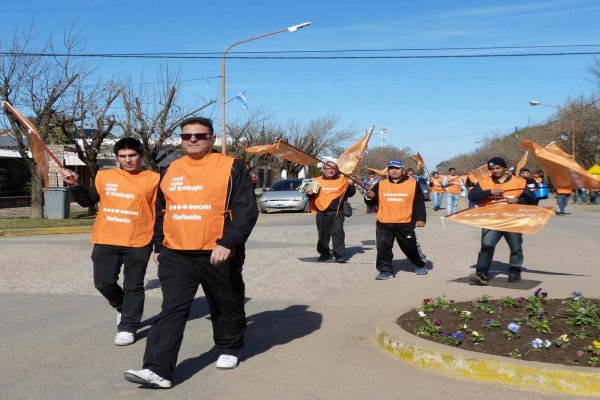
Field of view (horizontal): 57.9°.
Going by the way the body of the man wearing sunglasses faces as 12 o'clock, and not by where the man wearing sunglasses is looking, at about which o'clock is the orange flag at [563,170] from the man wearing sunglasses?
The orange flag is roughly at 7 o'clock from the man wearing sunglasses.

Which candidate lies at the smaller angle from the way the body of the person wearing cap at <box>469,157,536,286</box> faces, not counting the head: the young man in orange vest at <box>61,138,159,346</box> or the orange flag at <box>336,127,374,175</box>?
the young man in orange vest

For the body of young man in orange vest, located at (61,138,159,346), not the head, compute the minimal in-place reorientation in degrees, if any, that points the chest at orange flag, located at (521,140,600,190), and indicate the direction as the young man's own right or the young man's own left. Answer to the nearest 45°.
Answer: approximately 90° to the young man's own left

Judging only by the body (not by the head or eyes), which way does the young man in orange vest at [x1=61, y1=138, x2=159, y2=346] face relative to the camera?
toward the camera

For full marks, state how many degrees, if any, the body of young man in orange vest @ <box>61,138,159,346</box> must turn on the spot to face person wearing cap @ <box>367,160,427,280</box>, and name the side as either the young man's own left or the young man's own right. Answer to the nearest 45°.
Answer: approximately 135° to the young man's own left

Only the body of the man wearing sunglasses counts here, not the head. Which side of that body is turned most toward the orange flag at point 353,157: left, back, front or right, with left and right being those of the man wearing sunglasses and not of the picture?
back

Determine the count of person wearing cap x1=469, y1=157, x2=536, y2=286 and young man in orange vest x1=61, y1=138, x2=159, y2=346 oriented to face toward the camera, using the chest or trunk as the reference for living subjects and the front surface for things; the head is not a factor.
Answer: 2

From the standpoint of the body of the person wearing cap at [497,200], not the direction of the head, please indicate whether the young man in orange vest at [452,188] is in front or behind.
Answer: behind

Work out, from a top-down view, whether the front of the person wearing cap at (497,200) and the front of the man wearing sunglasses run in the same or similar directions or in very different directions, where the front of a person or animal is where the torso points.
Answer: same or similar directions

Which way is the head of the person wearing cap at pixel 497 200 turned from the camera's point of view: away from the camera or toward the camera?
toward the camera

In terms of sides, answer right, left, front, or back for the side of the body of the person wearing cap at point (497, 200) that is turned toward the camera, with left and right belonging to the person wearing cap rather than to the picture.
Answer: front

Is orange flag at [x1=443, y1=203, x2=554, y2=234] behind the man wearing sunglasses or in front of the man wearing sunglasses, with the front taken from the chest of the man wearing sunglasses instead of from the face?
behind

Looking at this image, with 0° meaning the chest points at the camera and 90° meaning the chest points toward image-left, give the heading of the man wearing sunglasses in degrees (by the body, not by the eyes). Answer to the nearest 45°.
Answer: approximately 45°

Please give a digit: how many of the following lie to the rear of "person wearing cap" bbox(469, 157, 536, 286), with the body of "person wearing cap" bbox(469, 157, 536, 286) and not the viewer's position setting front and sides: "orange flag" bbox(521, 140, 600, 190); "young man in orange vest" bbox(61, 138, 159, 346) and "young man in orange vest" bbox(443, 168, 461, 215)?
2
